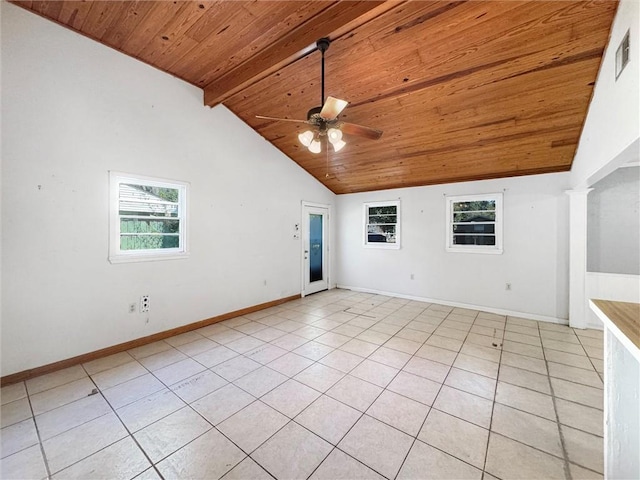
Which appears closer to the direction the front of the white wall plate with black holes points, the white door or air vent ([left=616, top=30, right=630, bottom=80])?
the air vent

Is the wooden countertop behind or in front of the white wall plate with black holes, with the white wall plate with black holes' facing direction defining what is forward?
in front

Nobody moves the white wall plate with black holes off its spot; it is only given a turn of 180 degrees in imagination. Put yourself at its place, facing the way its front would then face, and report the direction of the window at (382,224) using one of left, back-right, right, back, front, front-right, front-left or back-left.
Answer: back-right

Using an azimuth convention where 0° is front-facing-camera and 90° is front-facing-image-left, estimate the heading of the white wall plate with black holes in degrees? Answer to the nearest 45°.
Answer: approximately 315°

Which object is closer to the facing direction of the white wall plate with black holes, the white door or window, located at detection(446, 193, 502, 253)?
the window

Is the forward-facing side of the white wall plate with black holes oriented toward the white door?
no

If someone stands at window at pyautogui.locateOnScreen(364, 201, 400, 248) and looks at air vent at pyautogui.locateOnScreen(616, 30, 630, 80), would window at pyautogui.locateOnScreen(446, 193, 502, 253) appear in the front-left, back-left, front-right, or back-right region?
front-left

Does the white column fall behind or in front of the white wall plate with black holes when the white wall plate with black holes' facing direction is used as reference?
in front

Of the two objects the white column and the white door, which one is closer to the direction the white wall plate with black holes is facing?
the white column

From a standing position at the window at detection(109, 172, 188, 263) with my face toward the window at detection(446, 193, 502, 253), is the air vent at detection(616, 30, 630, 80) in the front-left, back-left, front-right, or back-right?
front-right

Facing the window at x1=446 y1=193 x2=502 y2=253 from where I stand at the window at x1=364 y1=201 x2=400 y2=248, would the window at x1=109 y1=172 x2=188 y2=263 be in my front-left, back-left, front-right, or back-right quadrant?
back-right

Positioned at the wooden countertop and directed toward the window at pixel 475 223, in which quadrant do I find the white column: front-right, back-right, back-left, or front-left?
front-right
